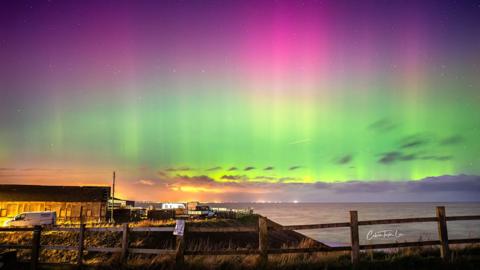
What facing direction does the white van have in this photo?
to the viewer's left

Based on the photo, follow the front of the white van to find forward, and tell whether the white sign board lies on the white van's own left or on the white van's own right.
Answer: on the white van's own left
